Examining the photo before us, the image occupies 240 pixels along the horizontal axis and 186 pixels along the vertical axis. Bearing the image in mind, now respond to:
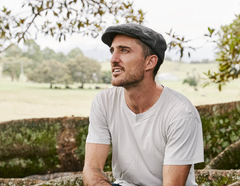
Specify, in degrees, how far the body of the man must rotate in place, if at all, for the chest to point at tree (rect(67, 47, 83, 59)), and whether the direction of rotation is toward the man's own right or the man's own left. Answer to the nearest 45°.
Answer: approximately 135° to the man's own right

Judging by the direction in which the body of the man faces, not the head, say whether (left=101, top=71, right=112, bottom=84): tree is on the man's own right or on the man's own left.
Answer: on the man's own right

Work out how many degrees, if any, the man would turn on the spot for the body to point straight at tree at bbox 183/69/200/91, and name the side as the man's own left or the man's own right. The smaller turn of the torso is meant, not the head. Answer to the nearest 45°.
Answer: approximately 135° to the man's own right

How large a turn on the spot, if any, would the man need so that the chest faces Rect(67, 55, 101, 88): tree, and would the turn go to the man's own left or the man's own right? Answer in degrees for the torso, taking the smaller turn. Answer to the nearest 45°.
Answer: approximately 135° to the man's own right

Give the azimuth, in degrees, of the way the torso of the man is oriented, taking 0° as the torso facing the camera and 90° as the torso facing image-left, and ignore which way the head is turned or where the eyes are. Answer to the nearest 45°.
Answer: approximately 45°

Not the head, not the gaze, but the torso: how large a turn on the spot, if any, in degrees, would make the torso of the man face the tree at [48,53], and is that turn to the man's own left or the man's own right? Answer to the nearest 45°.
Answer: approximately 135° to the man's own right

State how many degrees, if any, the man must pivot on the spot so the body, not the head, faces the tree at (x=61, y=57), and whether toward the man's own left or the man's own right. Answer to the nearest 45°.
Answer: approximately 135° to the man's own right

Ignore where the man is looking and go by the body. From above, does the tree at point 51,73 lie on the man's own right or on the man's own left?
on the man's own right
